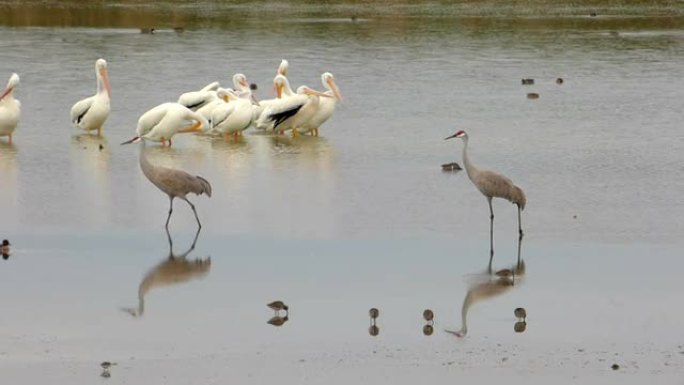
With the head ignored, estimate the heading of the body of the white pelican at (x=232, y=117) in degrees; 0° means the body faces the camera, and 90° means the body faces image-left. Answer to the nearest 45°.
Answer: approximately 315°

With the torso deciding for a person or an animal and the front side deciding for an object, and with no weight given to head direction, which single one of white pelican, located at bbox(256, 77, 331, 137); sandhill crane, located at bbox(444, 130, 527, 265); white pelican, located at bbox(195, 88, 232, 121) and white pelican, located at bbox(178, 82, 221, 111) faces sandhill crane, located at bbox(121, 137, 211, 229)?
sandhill crane, located at bbox(444, 130, 527, 265)

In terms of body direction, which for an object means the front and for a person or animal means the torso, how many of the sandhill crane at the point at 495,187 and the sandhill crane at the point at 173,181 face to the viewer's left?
2

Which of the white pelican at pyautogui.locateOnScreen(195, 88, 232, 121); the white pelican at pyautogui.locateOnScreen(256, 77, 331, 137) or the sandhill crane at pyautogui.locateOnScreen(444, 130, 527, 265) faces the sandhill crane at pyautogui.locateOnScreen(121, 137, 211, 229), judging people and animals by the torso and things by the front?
the sandhill crane at pyautogui.locateOnScreen(444, 130, 527, 265)

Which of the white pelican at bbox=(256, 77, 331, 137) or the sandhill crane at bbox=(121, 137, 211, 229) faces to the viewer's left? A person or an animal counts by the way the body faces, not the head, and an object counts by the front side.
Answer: the sandhill crane

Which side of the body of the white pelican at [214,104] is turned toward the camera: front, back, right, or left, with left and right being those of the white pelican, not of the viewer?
right

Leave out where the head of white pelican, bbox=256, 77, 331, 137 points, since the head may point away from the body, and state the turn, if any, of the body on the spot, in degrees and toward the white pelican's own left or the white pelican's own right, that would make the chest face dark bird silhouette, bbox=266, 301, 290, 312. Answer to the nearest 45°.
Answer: approximately 90° to the white pelican's own right

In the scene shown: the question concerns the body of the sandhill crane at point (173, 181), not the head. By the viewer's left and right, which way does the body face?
facing to the left of the viewer

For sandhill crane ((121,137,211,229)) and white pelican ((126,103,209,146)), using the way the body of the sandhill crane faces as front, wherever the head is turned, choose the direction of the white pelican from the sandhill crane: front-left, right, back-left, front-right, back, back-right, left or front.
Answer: right

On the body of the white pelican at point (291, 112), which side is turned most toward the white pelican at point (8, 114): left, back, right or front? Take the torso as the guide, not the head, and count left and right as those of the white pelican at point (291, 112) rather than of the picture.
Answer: back

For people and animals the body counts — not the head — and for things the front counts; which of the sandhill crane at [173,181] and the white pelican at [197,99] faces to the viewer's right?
the white pelican
